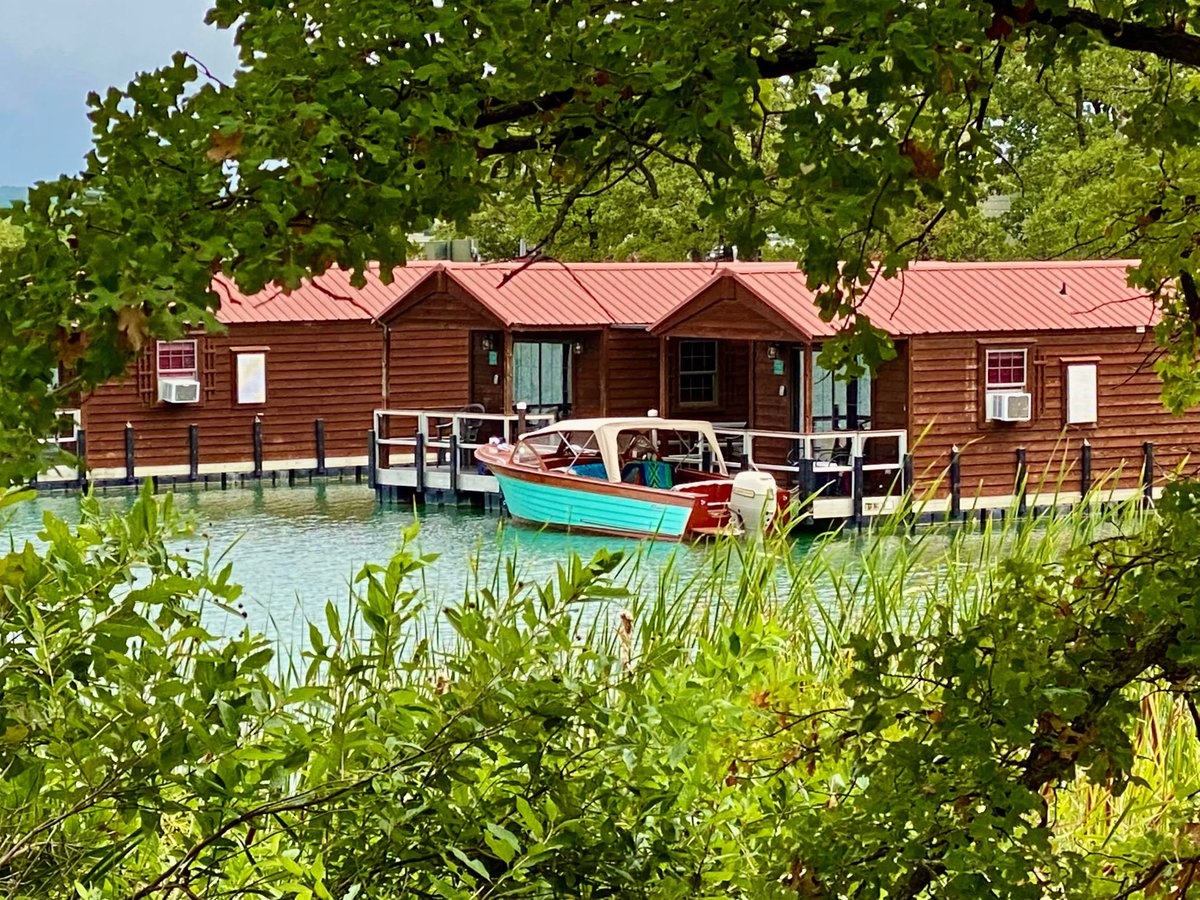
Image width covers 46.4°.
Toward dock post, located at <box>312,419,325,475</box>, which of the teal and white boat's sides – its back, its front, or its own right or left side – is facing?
front

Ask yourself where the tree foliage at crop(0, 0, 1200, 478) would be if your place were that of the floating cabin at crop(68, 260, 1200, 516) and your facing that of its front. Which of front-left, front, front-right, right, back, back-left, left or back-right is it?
front

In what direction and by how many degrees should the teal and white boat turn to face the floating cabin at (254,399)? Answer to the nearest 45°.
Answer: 0° — it already faces it

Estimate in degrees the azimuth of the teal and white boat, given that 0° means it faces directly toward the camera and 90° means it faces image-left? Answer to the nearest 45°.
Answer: approximately 135°

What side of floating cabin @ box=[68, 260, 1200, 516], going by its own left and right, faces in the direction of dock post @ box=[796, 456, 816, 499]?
front

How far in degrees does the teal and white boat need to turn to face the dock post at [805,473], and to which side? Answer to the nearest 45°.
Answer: approximately 135° to its right

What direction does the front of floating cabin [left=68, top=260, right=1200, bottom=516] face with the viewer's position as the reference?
facing the viewer

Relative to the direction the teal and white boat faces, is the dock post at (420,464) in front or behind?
in front

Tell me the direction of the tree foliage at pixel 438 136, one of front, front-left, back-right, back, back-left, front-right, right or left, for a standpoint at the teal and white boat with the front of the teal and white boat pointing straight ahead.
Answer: back-left

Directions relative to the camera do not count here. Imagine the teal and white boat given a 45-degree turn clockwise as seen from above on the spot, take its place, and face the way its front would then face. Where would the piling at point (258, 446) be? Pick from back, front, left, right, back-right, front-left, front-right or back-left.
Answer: front-left

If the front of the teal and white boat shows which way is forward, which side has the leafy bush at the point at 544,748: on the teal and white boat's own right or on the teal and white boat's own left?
on the teal and white boat's own left

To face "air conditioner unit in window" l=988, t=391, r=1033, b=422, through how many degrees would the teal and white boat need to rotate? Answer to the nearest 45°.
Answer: approximately 135° to its right

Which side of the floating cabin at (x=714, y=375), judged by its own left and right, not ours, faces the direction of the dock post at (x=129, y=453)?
right

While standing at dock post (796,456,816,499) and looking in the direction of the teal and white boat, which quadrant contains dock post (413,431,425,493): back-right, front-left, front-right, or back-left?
front-right
